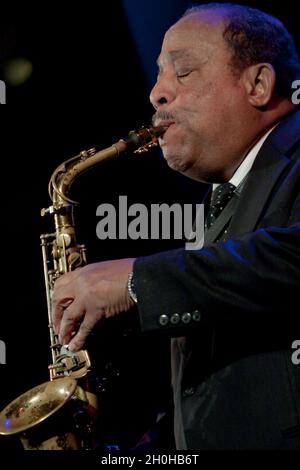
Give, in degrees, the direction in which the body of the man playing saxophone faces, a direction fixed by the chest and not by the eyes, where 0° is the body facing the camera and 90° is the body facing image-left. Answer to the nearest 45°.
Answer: approximately 90°

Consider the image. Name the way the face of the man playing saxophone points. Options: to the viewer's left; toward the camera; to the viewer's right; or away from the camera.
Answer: to the viewer's left
